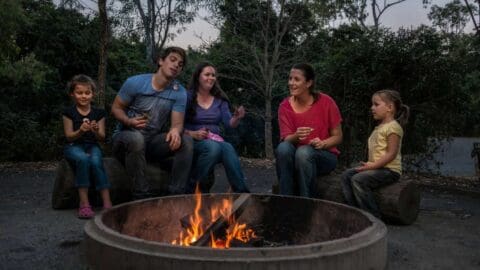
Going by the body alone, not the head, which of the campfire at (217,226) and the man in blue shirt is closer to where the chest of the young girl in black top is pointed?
the campfire

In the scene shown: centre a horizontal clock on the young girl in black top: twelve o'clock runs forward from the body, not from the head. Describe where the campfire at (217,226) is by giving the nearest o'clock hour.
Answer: The campfire is roughly at 11 o'clock from the young girl in black top.

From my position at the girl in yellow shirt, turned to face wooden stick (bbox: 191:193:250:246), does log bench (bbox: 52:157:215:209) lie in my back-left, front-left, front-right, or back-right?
front-right

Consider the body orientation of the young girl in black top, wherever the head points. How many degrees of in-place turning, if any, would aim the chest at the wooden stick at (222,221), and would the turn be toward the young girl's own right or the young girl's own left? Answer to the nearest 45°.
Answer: approximately 45° to the young girl's own left

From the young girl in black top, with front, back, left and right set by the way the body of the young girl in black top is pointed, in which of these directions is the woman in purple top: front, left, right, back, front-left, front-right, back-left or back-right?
left

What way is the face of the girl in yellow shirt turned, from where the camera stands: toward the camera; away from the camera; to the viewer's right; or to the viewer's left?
to the viewer's left

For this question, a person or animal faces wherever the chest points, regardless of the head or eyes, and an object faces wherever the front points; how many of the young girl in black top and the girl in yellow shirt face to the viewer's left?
1

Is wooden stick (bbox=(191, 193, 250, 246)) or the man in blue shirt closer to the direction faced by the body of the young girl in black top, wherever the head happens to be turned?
the wooden stick

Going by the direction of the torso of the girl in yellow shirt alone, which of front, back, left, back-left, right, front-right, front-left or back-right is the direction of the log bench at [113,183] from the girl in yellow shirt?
front

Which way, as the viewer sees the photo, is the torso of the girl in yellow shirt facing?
to the viewer's left

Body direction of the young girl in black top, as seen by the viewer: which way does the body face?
toward the camera

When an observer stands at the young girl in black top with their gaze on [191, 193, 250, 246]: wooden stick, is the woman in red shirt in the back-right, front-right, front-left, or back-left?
front-left
